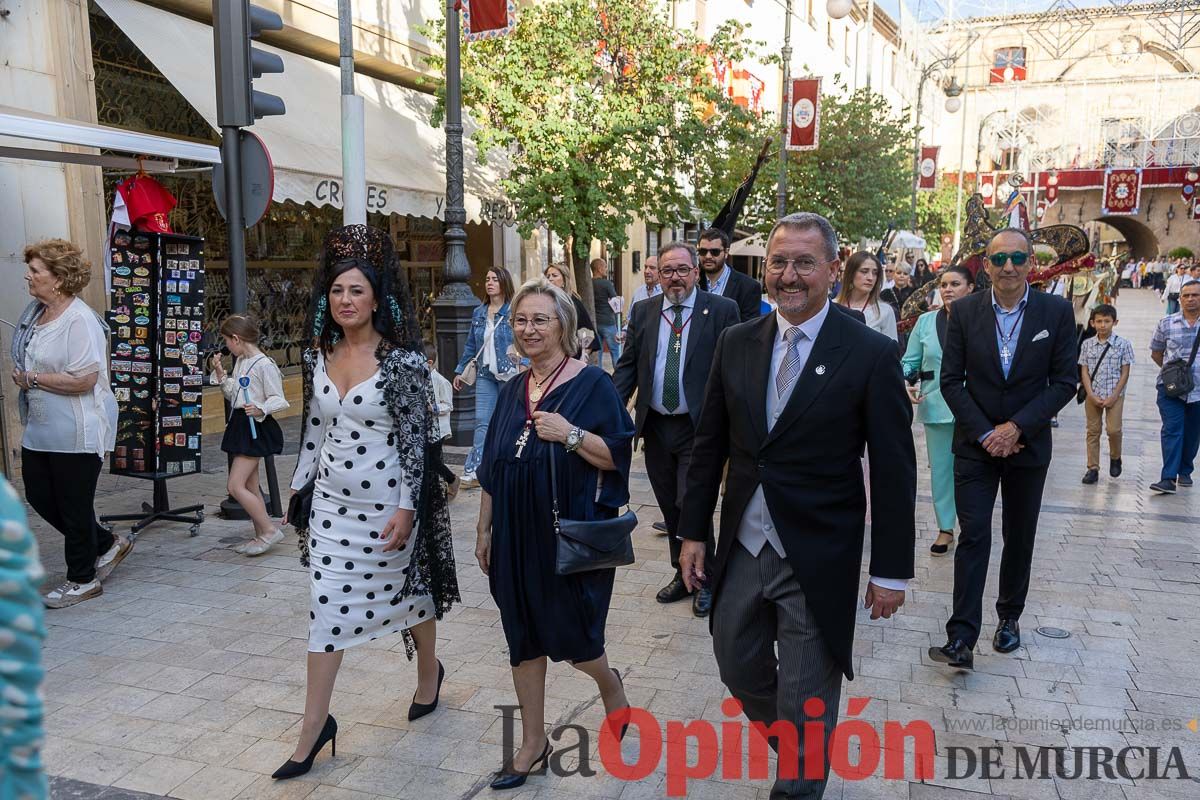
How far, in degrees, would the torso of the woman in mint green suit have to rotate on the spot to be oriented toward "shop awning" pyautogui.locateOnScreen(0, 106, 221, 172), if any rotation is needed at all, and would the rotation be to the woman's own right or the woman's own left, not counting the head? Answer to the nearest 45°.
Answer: approximately 45° to the woman's own right

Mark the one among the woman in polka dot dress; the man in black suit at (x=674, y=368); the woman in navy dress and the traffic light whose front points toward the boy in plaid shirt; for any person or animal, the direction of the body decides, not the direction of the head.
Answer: the traffic light

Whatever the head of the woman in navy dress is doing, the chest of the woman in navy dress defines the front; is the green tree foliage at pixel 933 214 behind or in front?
behind

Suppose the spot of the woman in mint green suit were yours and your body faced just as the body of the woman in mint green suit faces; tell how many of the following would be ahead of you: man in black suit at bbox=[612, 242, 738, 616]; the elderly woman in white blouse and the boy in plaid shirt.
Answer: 2

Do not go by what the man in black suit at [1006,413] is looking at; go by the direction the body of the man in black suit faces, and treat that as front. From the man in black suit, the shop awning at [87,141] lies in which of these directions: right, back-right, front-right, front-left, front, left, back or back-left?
right

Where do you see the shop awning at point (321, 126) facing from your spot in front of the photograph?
facing the viewer and to the right of the viewer

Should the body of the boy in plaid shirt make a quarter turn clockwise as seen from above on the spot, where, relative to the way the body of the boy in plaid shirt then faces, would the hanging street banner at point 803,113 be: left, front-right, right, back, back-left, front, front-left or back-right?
front-right

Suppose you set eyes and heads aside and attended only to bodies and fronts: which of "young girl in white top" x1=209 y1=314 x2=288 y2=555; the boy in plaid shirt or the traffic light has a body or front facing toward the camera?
the boy in plaid shirt

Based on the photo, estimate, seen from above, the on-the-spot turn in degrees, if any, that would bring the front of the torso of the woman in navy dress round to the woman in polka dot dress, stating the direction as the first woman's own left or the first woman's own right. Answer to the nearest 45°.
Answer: approximately 45° to the first woman's own right

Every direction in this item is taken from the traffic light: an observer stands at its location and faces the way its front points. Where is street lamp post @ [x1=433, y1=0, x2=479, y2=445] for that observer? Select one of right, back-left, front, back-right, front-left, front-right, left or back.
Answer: front-left

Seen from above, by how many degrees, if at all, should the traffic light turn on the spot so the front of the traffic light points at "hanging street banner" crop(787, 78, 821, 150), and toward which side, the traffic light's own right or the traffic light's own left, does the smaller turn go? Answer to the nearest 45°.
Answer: approximately 45° to the traffic light's own left

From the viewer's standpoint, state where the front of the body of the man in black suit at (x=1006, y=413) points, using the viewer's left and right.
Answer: facing the viewer

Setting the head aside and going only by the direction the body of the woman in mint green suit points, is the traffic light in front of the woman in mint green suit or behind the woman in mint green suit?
in front

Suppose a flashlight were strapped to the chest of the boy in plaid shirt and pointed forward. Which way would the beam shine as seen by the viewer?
toward the camera

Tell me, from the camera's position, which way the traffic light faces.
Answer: facing to the right of the viewer
